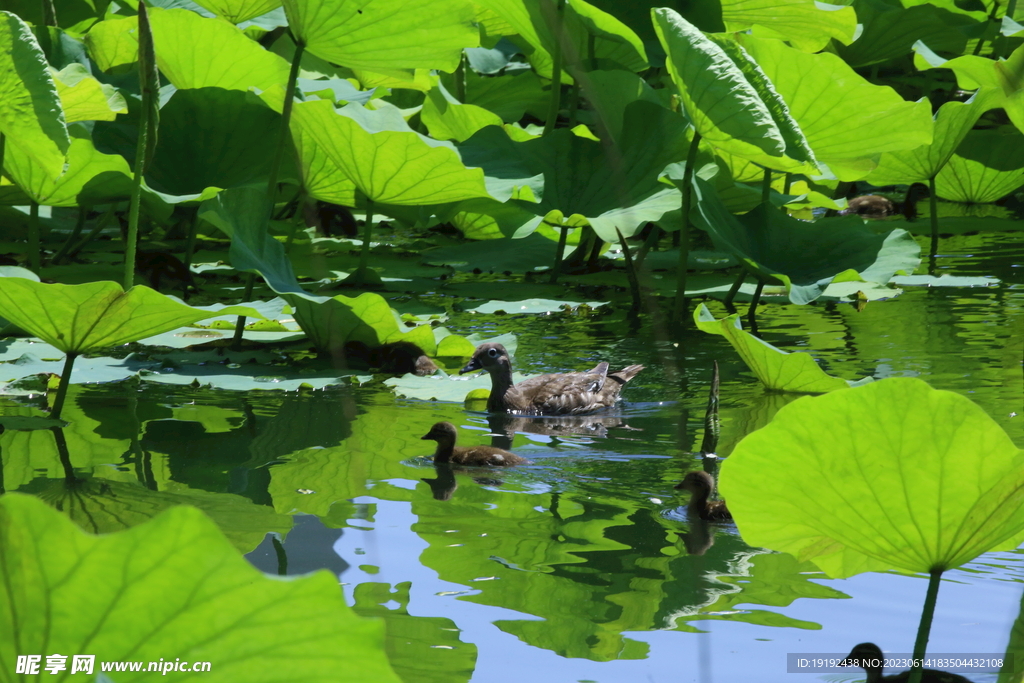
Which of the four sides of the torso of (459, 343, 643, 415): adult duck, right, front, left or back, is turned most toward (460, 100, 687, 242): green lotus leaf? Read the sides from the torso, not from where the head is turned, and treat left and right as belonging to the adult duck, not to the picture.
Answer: right

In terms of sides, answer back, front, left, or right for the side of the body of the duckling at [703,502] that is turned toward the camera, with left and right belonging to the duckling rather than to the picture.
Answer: left

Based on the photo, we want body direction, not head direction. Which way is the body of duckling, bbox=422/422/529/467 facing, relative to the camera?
to the viewer's left

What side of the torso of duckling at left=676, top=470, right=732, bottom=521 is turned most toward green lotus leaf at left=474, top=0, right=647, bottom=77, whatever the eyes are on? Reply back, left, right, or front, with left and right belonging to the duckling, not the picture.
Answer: right

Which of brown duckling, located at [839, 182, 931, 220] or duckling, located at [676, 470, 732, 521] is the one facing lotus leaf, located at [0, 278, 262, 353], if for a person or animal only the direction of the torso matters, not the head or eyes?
the duckling, located at [676, 470, 732, 521]

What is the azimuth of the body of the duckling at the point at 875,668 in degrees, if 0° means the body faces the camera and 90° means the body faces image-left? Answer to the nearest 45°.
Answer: approximately 90°

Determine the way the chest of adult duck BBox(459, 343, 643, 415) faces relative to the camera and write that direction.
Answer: to the viewer's left
